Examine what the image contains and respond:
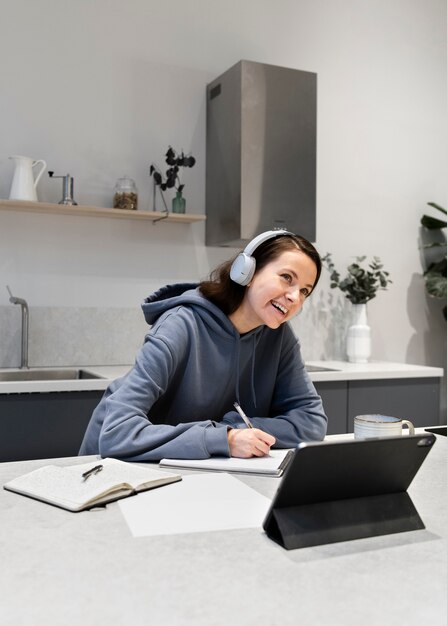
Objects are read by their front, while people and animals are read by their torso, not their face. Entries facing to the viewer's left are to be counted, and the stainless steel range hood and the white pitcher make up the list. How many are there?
1

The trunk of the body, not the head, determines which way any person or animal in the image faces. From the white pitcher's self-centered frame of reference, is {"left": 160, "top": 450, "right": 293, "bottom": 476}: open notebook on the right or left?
on its left

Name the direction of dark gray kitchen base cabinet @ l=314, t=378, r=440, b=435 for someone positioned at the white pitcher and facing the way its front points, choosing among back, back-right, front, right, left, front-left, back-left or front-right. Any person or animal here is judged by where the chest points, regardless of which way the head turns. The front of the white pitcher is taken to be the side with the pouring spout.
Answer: back

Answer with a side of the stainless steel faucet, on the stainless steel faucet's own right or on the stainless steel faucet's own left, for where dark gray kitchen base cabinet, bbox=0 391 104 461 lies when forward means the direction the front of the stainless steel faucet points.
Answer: on the stainless steel faucet's own left

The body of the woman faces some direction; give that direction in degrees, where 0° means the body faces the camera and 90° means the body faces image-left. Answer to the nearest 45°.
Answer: approximately 315°

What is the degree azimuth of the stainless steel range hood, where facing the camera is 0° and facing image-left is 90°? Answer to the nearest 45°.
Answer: approximately 315°

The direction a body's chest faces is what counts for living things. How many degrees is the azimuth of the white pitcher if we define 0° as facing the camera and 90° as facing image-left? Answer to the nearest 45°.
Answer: approximately 90°
